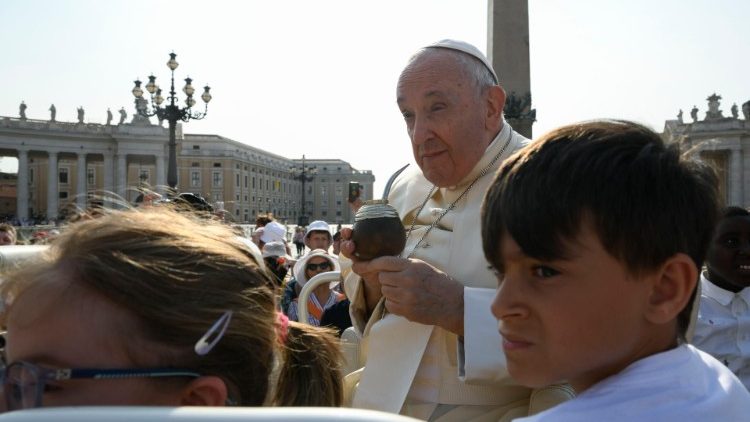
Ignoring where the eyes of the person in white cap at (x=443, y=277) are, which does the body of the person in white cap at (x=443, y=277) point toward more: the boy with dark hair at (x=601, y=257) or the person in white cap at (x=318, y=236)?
the boy with dark hair

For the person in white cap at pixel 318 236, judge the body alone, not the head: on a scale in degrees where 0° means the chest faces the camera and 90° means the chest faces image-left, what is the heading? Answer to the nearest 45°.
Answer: approximately 0°

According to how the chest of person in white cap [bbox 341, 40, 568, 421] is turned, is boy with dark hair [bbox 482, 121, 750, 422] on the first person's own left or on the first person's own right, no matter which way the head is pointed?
on the first person's own left

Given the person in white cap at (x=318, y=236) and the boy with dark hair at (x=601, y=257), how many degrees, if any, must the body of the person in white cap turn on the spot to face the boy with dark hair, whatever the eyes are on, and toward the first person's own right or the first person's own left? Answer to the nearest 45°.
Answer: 0° — they already face them

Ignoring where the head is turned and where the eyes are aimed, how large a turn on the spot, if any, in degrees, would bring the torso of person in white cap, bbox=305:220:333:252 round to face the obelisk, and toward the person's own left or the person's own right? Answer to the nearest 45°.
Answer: approximately 135° to the person's own left

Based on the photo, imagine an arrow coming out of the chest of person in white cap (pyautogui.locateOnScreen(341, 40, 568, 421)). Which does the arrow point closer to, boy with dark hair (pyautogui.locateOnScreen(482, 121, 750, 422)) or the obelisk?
the boy with dark hair

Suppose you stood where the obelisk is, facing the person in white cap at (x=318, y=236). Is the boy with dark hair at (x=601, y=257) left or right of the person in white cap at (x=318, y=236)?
left

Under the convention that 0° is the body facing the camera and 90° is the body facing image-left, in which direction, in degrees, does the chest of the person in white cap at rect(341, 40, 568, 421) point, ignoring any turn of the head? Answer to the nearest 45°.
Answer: approximately 45°

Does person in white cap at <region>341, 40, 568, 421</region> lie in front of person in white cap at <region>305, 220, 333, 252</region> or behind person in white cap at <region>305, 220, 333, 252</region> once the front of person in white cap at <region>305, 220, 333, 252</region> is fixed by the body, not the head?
in front

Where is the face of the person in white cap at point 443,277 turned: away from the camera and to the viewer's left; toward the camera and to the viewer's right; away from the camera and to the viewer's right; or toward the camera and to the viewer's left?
toward the camera and to the viewer's left
